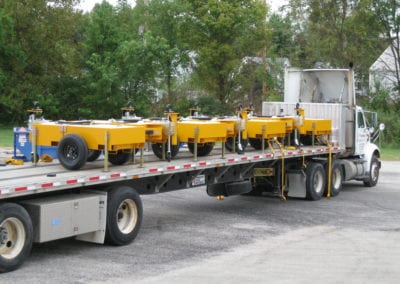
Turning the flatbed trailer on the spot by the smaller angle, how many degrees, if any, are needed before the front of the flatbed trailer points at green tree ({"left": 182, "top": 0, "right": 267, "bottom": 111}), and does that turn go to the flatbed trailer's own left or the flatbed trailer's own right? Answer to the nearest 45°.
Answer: approximately 45° to the flatbed trailer's own left

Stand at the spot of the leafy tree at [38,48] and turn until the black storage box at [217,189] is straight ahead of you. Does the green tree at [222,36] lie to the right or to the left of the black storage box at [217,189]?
left

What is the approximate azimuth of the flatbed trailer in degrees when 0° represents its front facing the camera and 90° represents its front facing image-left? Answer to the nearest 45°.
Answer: approximately 225°

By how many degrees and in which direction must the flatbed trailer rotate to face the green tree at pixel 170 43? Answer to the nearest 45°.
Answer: approximately 45° to its left
